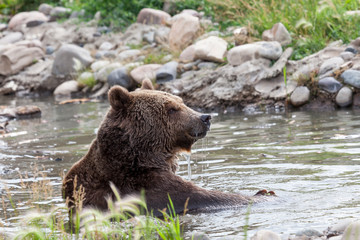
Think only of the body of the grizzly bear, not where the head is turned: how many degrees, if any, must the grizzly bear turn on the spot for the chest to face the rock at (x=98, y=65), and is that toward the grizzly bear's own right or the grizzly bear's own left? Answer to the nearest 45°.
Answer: approximately 90° to the grizzly bear's own left

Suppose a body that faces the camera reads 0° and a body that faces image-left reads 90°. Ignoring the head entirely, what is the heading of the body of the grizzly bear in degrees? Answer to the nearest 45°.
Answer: approximately 270°

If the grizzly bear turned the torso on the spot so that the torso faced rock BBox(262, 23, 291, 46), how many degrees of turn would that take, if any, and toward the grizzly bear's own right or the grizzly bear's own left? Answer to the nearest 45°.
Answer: approximately 90° to the grizzly bear's own left

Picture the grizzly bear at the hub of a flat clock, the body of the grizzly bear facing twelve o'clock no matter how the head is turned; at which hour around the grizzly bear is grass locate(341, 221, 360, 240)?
The grass is roughly at 2 o'clock from the grizzly bear.

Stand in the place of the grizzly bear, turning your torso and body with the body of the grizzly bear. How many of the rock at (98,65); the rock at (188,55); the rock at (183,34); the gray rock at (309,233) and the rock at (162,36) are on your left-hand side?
4

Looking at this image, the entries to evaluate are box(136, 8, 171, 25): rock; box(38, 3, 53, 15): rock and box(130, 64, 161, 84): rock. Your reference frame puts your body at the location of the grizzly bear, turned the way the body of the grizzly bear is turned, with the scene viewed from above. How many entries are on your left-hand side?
3

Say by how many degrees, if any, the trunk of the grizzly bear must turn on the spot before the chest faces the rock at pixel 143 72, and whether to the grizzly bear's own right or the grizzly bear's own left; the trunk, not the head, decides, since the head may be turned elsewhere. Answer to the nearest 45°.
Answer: approximately 90° to the grizzly bear's own left

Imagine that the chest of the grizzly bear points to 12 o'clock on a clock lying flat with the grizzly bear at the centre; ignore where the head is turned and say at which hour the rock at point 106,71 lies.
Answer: The rock is roughly at 9 o'clock from the grizzly bear.

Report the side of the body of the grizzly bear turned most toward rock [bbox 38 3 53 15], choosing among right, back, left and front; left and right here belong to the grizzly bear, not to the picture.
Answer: left

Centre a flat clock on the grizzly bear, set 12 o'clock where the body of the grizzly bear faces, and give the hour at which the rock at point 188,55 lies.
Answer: The rock is roughly at 9 o'clock from the grizzly bear.

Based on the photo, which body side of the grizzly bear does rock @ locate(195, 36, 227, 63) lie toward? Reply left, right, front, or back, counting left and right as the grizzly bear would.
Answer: left

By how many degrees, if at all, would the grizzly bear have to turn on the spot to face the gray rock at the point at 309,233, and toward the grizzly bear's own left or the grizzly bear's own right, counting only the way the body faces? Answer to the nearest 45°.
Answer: approximately 45° to the grizzly bear's own right

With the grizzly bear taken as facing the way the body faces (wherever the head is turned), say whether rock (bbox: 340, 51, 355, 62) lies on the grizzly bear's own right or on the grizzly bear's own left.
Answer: on the grizzly bear's own left

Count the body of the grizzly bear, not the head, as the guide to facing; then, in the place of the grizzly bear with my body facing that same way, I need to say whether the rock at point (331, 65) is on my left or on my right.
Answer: on my left
